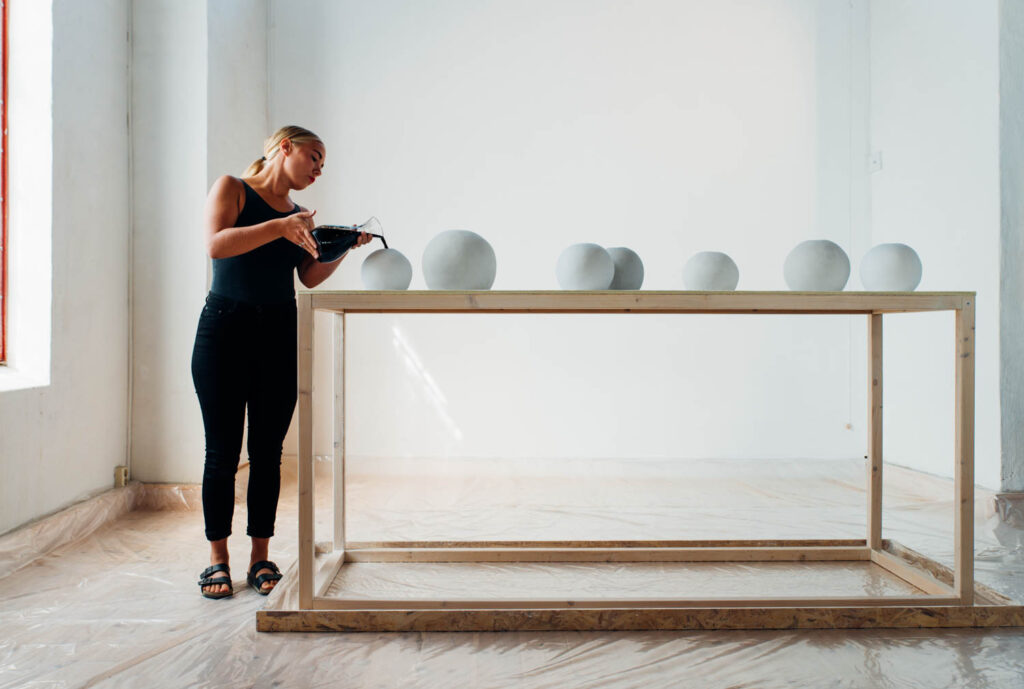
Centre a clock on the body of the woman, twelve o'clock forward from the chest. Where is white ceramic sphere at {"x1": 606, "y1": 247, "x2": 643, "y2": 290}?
The white ceramic sphere is roughly at 11 o'clock from the woman.

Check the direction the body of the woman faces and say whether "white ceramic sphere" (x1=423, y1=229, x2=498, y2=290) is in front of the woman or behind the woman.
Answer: in front

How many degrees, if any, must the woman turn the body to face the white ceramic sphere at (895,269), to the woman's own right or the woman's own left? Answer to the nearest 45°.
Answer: approximately 45° to the woman's own left

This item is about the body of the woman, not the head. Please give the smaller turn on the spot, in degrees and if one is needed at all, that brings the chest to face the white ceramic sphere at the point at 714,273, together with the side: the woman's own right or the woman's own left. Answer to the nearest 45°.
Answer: approximately 45° to the woman's own left

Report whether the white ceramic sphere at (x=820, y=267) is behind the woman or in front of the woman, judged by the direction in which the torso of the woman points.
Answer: in front

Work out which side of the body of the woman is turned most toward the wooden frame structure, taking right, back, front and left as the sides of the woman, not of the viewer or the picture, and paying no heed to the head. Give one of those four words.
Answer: front

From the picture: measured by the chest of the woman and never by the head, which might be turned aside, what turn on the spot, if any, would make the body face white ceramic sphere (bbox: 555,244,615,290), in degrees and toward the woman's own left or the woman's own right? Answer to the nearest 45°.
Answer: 0° — they already face it

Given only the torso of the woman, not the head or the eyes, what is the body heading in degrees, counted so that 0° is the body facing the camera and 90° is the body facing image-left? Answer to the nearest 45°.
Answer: approximately 315°
